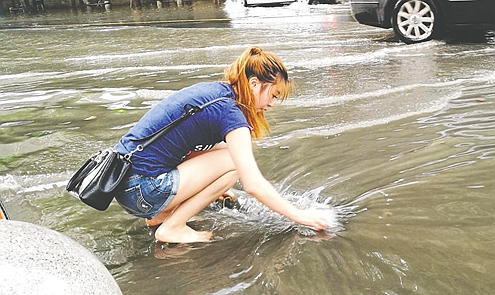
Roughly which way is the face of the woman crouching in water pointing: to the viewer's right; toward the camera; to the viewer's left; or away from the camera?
to the viewer's right

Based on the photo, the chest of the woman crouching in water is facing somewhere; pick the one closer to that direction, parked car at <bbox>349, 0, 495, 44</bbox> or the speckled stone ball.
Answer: the parked car

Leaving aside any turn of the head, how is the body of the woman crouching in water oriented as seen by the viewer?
to the viewer's right
